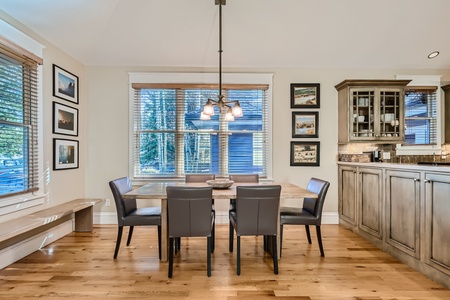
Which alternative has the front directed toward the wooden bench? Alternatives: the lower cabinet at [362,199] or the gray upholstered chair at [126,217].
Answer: the lower cabinet

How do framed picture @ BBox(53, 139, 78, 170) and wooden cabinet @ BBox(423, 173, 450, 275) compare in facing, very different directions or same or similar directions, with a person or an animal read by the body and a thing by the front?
very different directions

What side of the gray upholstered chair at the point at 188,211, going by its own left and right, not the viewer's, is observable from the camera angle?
back

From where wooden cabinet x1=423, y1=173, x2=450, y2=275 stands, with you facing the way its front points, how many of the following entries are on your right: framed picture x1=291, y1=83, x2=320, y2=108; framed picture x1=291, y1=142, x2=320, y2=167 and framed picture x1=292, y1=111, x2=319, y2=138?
3

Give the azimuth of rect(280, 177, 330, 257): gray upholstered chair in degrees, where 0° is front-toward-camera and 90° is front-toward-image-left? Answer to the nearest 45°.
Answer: approximately 90°

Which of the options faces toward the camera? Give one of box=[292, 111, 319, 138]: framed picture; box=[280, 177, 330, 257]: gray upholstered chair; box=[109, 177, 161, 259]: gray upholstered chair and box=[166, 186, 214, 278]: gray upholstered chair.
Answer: the framed picture

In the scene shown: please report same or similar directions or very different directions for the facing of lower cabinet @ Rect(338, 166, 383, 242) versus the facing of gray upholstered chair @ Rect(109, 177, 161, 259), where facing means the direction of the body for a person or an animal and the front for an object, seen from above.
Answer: very different directions

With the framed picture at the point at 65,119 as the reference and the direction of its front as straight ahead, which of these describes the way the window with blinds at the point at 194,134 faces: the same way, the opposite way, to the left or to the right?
to the right

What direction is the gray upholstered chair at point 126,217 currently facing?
to the viewer's right

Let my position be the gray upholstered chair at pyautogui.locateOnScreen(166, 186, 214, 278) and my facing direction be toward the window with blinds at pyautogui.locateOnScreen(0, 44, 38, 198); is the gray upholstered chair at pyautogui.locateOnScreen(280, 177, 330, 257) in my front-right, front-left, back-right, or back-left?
back-right

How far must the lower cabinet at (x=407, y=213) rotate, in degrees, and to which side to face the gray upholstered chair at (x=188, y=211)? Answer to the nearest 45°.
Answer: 0° — it already faces it

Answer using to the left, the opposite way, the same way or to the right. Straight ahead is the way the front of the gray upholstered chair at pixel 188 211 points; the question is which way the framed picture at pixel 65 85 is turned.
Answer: to the right

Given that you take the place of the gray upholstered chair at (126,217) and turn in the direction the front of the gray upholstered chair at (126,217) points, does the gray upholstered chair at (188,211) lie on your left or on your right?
on your right

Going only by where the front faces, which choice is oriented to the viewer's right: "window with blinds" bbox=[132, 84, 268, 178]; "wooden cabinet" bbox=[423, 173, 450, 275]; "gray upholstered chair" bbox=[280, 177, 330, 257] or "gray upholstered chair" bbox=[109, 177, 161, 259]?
"gray upholstered chair" bbox=[109, 177, 161, 259]

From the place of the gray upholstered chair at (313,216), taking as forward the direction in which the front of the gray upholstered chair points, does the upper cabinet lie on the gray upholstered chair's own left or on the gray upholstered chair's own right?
on the gray upholstered chair's own right

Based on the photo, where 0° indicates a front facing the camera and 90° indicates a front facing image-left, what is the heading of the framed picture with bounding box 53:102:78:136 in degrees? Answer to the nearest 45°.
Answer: approximately 315°

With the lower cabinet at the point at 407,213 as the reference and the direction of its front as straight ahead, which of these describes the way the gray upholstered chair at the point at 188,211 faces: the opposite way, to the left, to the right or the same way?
to the right
